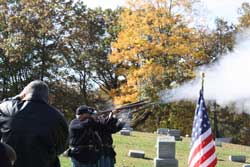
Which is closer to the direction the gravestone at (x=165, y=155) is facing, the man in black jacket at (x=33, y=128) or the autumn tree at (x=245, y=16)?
the man in black jacket

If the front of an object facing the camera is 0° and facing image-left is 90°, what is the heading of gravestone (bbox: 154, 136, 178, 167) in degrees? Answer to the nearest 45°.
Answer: approximately 0°

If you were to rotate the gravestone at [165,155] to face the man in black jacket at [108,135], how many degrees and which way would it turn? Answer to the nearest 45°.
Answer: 0° — it already faces them

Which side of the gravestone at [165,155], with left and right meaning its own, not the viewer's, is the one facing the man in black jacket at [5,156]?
front

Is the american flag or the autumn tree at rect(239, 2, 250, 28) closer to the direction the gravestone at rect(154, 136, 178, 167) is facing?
the american flag

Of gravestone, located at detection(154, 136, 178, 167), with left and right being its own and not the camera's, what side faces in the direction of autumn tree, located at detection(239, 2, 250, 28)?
back

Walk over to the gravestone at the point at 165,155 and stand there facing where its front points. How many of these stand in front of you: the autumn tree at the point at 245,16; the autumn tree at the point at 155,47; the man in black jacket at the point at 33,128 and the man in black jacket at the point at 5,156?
2

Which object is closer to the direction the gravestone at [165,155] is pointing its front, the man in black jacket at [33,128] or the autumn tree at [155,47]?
the man in black jacket

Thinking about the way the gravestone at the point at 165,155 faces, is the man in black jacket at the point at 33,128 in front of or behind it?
in front

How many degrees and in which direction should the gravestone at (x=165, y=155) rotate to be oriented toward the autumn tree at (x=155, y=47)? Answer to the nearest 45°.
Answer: approximately 180°
